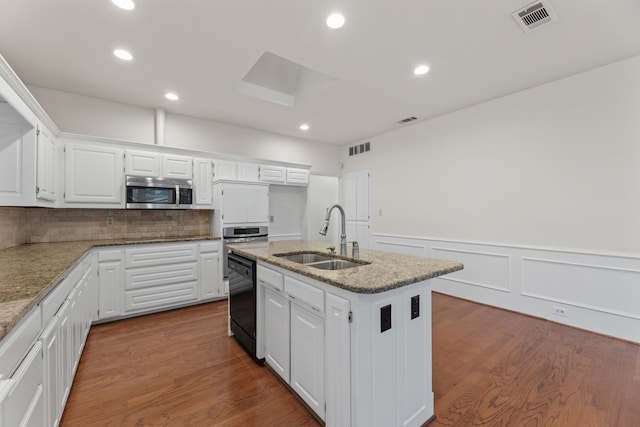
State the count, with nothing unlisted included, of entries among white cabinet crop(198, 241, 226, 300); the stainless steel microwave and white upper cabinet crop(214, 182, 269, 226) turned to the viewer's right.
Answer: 0

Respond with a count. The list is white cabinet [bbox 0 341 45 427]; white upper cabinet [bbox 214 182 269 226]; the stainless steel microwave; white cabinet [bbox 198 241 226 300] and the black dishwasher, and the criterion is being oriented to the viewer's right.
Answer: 1

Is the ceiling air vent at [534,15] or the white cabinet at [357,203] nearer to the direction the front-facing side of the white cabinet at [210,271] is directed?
the ceiling air vent

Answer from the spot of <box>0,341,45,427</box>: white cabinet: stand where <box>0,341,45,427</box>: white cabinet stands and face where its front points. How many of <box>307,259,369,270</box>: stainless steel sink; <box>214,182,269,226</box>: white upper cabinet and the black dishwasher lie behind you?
0

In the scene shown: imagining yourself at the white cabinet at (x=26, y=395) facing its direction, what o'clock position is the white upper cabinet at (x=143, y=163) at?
The white upper cabinet is roughly at 10 o'clock from the white cabinet.

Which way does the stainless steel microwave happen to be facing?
toward the camera

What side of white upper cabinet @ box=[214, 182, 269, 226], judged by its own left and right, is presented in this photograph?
front

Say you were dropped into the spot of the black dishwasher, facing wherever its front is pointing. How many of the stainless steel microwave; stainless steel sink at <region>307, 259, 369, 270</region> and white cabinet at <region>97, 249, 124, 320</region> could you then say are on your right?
2

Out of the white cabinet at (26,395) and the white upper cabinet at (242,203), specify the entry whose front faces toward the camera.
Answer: the white upper cabinet

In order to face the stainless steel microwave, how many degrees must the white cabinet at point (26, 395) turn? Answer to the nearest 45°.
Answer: approximately 45° to its left

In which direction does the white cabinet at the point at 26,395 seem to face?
to the viewer's right

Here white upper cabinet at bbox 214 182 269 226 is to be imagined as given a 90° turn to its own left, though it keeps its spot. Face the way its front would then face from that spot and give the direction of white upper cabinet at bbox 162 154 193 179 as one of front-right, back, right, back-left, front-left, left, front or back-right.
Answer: back

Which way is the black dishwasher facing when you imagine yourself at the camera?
facing the viewer and to the left of the viewer
